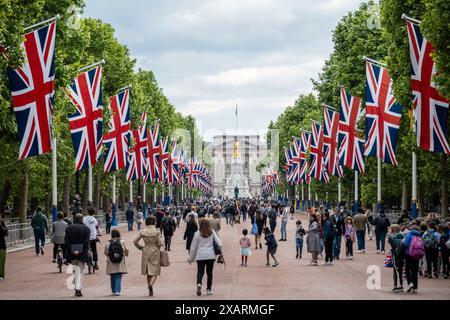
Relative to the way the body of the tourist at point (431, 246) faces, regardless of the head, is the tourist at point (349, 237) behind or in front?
in front

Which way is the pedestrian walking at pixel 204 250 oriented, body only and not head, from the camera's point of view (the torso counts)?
away from the camera

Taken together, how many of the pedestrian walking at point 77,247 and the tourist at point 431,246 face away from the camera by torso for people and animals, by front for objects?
2

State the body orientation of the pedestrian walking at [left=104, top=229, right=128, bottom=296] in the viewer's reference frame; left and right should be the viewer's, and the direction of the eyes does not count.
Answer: facing away from the viewer

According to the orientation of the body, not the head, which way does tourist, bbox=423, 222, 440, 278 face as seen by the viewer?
away from the camera
